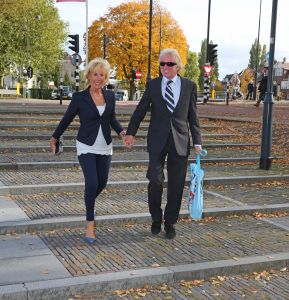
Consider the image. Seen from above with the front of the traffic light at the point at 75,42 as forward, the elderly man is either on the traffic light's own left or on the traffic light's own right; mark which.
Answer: on the traffic light's own left

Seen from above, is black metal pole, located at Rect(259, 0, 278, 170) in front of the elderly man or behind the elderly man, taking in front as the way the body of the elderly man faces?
behind

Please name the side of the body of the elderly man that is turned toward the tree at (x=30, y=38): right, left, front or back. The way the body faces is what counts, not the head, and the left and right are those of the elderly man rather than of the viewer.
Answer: back

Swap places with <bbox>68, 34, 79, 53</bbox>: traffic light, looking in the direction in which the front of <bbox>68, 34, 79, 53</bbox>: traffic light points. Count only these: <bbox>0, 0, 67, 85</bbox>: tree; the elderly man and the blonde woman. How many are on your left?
2

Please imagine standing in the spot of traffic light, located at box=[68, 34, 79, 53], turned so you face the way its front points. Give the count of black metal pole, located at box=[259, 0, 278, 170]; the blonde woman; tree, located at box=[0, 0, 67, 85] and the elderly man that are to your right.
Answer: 1

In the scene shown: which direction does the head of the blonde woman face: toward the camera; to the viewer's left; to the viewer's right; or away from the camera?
toward the camera

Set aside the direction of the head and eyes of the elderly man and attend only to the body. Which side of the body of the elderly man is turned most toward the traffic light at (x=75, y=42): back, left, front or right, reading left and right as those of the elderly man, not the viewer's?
back

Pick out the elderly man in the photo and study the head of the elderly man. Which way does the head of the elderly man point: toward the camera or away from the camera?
toward the camera

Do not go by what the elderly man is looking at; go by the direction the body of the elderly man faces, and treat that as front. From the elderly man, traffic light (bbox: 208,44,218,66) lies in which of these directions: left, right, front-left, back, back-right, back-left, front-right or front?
back

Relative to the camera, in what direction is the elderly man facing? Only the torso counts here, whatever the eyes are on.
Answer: toward the camera
